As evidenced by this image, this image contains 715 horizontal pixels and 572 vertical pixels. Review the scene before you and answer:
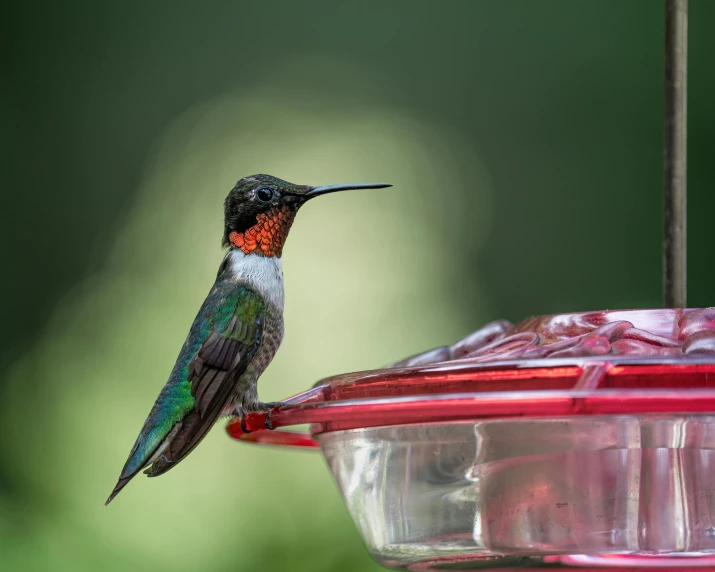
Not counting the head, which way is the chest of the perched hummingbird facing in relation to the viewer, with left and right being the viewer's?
facing to the right of the viewer
